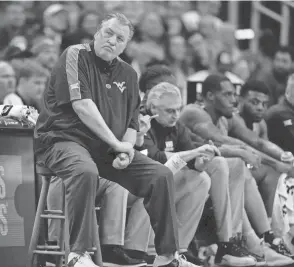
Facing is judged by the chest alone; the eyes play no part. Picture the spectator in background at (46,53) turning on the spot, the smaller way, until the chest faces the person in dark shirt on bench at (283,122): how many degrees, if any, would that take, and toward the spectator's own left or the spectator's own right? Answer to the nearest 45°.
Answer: approximately 45° to the spectator's own left

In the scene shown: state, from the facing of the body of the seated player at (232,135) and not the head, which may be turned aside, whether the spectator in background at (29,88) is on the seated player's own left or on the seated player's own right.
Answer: on the seated player's own right

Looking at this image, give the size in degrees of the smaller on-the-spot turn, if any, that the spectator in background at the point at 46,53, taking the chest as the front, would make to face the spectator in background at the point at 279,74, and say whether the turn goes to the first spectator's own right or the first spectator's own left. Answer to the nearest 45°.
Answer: approximately 90° to the first spectator's own left

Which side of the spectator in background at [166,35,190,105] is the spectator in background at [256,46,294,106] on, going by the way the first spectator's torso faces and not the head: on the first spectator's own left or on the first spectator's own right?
on the first spectator's own left
